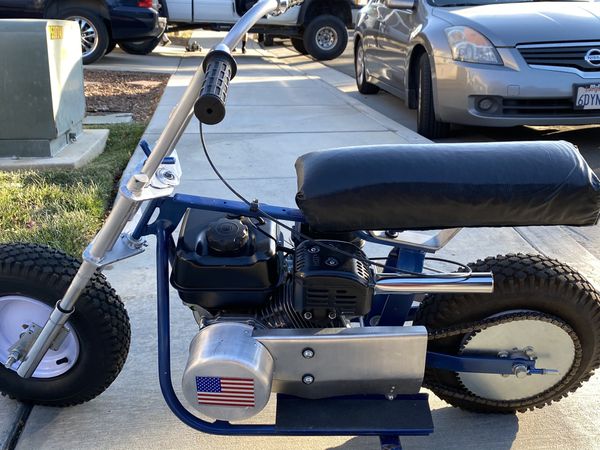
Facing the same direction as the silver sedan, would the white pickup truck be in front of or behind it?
behind

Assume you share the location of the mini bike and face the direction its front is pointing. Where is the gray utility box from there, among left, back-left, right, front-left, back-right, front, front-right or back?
front-right

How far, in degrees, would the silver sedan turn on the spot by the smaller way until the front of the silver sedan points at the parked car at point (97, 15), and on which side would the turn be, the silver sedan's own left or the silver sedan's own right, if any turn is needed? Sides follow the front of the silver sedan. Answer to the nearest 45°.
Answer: approximately 180°

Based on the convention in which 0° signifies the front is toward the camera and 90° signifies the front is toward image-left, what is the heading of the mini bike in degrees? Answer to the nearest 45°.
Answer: approximately 90°

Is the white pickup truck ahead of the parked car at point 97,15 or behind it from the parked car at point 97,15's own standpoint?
behind

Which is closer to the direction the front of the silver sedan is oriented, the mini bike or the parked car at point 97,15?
the mini bike

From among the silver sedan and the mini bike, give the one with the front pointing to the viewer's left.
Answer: the mini bike

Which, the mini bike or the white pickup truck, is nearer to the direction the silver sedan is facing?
the mini bike

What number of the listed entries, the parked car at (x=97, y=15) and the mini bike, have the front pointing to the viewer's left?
2

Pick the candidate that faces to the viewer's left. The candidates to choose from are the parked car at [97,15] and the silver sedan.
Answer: the parked car

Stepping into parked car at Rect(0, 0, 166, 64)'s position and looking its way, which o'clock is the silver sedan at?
The silver sedan is roughly at 8 o'clock from the parked car.

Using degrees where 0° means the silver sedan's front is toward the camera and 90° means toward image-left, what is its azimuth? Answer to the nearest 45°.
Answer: approximately 315°

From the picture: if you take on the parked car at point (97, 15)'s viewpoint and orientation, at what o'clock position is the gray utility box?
The gray utility box is roughly at 9 o'clock from the parked car.
